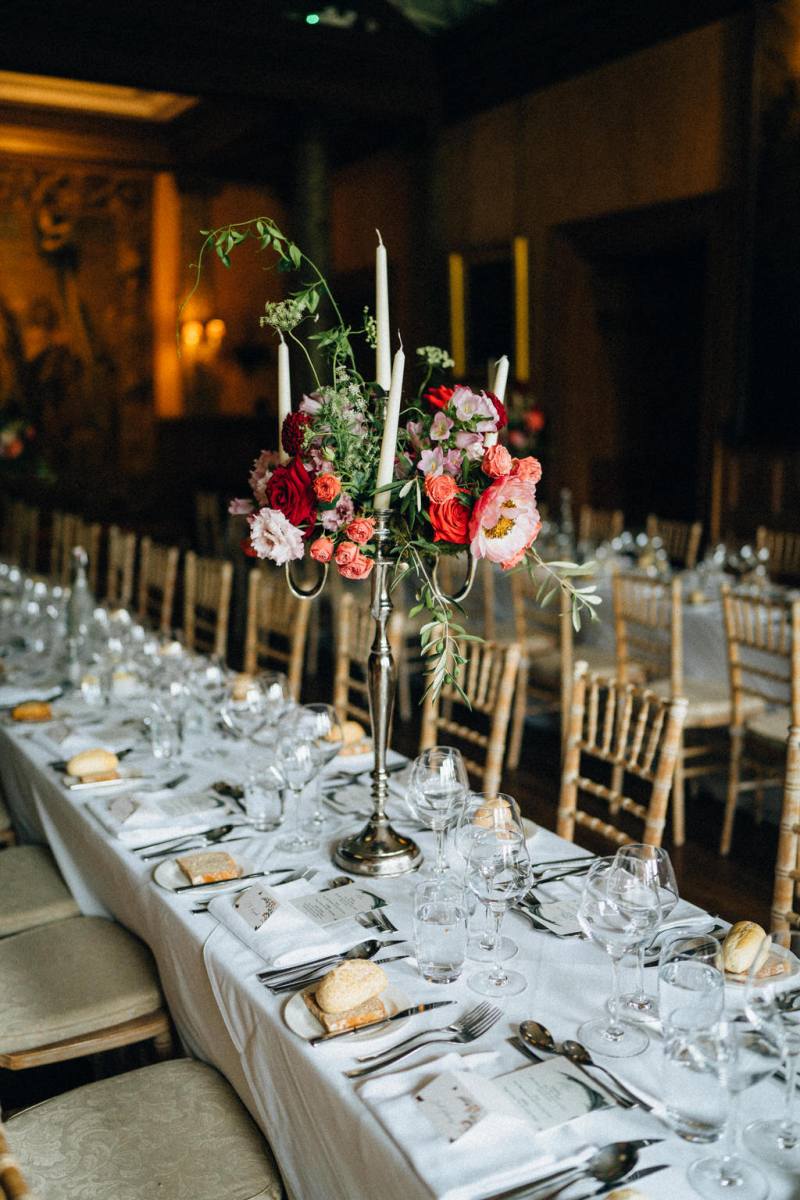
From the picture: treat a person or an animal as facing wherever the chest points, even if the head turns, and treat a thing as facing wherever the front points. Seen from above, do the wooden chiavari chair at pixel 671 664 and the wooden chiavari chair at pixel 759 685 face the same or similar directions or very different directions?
same or similar directions
